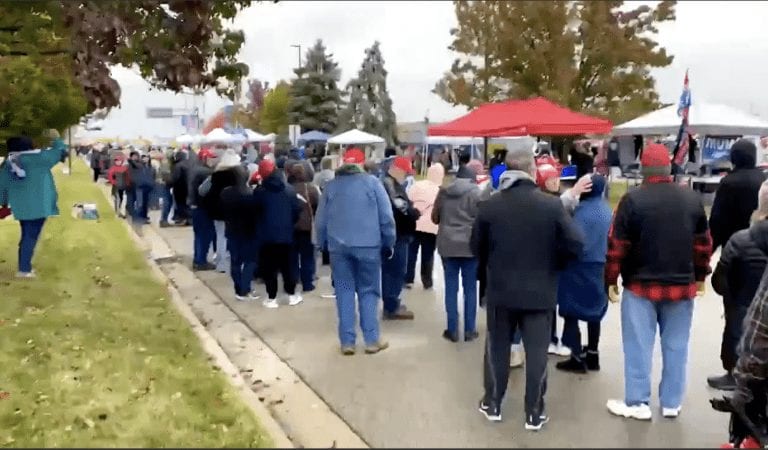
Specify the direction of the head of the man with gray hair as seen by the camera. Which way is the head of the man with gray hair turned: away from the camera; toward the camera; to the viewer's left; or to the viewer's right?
away from the camera

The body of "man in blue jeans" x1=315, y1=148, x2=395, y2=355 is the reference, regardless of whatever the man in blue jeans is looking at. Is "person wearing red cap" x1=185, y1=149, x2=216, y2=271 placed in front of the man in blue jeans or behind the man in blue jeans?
in front

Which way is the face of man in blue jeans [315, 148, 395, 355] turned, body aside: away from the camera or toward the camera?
away from the camera

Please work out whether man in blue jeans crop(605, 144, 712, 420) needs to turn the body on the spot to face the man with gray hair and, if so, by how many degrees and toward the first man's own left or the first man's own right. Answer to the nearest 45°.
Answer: approximately 135° to the first man's own left

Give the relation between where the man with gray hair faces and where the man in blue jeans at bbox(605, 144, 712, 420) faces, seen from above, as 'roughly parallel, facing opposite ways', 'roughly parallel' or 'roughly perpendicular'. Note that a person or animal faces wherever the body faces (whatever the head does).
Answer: roughly parallel

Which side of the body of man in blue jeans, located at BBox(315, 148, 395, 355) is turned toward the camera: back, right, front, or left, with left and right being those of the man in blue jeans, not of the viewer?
back

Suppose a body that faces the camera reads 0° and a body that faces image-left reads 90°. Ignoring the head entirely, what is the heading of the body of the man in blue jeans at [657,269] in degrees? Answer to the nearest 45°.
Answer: approximately 180°

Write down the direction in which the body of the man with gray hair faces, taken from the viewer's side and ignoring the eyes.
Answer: away from the camera
